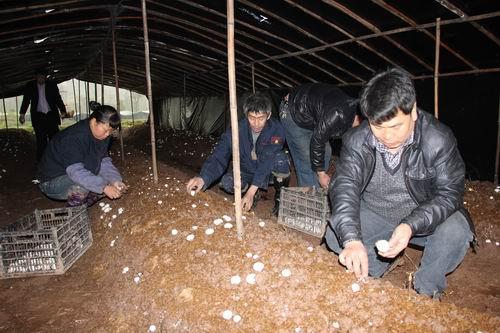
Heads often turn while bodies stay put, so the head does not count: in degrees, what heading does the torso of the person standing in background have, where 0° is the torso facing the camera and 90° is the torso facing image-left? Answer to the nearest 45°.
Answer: approximately 0°

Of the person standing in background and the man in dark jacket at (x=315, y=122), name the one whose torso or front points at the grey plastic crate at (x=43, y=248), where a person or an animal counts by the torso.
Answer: the person standing in background

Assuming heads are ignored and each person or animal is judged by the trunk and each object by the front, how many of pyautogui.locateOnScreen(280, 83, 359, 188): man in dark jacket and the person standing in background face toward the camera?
1

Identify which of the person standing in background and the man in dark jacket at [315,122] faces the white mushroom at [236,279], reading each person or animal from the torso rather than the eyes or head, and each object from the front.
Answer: the person standing in background
